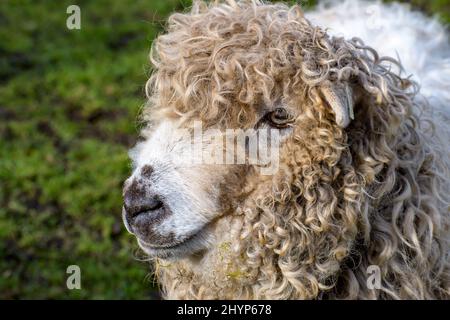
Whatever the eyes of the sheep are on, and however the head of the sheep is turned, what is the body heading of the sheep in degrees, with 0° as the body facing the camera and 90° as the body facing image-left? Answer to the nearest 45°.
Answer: approximately 45°
